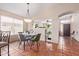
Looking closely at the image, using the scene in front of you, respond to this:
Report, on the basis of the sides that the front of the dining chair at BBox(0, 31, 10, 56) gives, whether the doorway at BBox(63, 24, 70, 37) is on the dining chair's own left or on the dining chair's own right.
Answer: on the dining chair's own left
